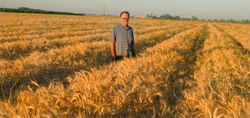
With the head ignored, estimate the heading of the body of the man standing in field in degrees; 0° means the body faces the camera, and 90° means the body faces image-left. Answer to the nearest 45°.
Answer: approximately 315°
